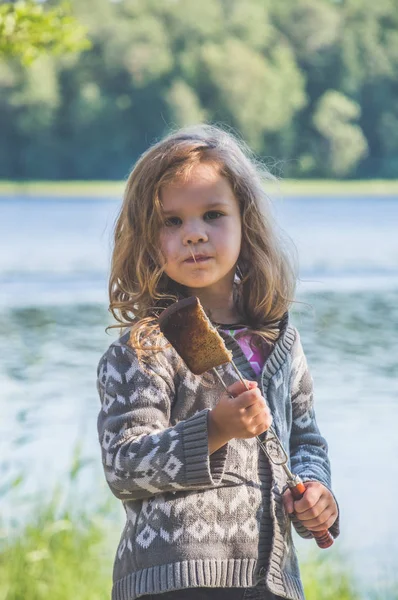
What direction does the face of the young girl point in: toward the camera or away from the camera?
toward the camera
